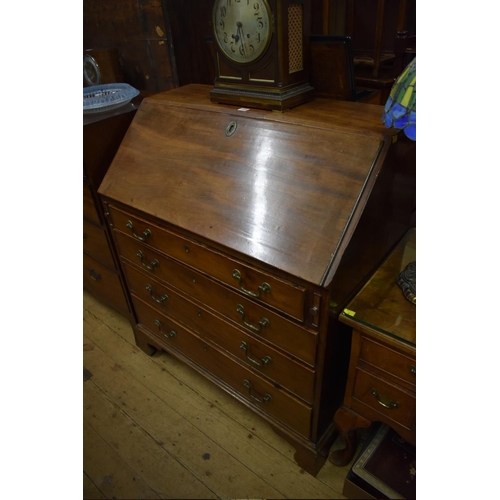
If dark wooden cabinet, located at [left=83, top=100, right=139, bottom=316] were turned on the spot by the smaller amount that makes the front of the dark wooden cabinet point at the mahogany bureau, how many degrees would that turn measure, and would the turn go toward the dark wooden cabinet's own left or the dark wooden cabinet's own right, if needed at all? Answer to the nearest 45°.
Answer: approximately 90° to the dark wooden cabinet's own left

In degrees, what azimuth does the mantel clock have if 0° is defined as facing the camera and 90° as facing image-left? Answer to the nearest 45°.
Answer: approximately 45°

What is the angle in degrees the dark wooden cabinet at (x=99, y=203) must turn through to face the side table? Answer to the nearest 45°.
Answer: approximately 90° to its left

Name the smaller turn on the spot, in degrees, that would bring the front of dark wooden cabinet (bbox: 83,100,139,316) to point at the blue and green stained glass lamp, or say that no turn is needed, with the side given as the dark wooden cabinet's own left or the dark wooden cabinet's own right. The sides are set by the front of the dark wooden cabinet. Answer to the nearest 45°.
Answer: approximately 90° to the dark wooden cabinet's own left

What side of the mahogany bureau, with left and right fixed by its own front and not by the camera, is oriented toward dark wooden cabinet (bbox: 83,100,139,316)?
right

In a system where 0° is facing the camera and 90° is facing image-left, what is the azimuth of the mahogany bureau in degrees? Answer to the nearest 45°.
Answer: approximately 45°

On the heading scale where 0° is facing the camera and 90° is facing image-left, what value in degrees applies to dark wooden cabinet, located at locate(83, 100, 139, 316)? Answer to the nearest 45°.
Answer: approximately 45°

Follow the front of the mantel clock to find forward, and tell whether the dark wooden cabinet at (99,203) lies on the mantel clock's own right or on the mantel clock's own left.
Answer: on the mantel clock's own right
